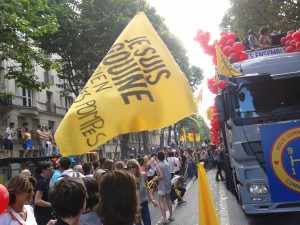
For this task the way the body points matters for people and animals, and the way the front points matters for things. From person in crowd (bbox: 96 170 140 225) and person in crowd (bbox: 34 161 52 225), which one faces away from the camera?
person in crowd (bbox: 96 170 140 225)

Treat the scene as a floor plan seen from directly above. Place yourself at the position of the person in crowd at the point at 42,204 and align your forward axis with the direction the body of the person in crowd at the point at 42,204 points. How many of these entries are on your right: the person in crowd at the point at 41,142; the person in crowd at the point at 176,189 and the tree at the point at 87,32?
0

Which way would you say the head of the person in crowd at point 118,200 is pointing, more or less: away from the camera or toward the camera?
away from the camera

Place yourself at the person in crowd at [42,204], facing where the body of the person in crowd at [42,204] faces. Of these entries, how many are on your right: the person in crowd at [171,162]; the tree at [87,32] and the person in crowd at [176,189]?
0

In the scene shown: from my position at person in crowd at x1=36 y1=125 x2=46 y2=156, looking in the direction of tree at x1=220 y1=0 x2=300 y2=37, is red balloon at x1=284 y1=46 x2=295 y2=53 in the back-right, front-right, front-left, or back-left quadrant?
front-right

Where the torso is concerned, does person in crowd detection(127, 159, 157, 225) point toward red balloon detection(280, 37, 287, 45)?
no

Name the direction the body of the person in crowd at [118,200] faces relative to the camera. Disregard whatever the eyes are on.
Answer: away from the camera

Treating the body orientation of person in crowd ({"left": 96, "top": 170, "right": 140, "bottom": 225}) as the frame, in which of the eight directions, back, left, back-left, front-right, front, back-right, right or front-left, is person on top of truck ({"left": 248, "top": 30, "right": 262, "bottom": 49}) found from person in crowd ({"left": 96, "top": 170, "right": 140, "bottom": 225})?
front-right

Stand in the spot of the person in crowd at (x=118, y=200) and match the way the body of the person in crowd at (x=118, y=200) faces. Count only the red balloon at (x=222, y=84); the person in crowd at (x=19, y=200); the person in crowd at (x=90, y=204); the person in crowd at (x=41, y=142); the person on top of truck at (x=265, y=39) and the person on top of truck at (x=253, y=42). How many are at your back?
0
